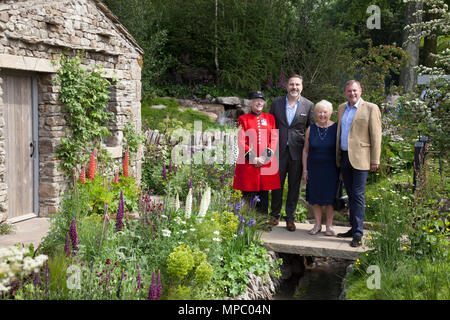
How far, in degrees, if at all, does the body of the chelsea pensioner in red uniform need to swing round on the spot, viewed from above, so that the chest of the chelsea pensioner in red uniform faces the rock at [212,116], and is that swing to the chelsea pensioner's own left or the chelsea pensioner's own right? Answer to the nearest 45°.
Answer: approximately 180°

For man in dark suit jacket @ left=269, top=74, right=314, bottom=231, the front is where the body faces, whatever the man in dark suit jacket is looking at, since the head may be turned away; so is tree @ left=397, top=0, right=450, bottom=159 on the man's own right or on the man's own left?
on the man's own left

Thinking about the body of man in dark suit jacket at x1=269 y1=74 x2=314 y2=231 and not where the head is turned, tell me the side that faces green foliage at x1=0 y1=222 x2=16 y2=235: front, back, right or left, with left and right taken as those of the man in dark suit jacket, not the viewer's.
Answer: right

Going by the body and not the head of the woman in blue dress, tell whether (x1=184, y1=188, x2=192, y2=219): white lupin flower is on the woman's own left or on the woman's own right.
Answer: on the woman's own right

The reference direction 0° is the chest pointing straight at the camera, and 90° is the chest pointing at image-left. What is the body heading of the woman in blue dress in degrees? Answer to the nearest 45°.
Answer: approximately 0°

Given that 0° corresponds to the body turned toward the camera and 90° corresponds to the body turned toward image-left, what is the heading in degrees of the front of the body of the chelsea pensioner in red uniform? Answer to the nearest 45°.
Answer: approximately 0°

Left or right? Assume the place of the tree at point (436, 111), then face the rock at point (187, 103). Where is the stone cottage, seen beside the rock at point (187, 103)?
left

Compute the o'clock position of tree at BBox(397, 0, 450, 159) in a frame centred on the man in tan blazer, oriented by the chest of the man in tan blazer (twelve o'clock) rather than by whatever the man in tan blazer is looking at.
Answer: The tree is roughly at 6 o'clock from the man in tan blazer.
